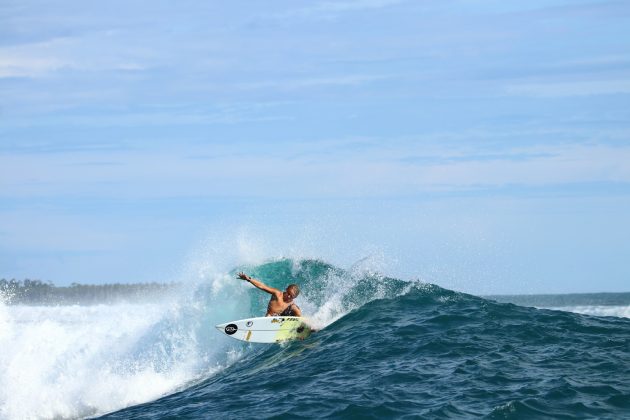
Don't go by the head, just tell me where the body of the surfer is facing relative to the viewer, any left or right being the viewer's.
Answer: facing the viewer and to the left of the viewer
